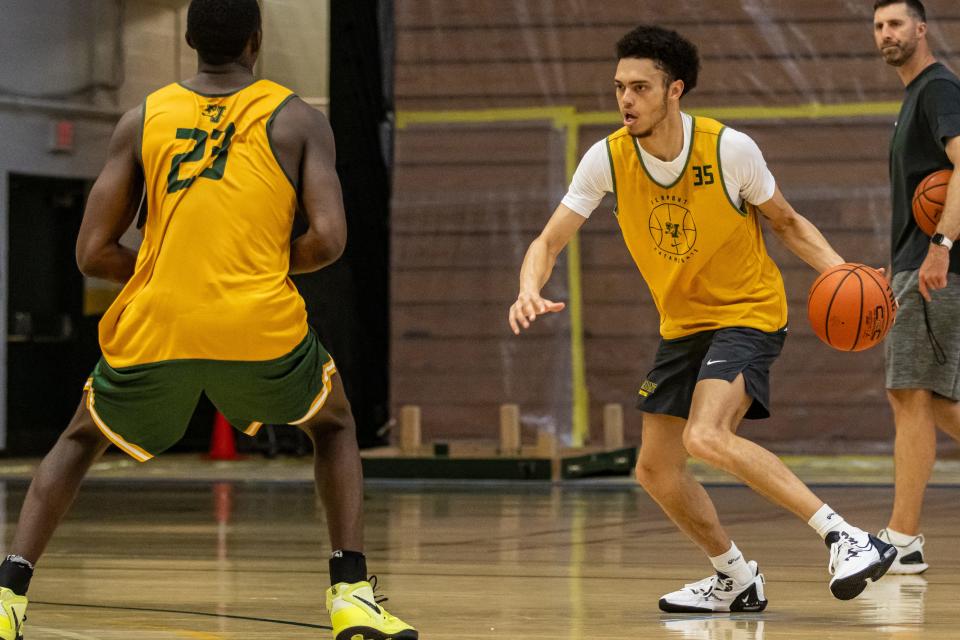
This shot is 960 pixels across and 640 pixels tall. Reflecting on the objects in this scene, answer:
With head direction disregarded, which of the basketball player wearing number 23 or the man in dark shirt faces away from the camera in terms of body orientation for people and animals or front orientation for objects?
the basketball player wearing number 23

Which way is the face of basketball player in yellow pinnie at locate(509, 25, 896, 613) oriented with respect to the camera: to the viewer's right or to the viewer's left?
to the viewer's left

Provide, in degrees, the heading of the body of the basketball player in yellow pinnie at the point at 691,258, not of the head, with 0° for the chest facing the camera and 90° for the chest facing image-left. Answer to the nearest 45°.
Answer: approximately 45°

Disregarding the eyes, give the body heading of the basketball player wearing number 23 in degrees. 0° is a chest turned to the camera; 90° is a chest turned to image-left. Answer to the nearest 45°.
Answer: approximately 180°

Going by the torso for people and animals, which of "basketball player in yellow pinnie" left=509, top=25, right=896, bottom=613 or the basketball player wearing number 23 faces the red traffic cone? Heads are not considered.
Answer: the basketball player wearing number 23

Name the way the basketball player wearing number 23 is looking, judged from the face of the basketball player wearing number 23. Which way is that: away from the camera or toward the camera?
away from the camera

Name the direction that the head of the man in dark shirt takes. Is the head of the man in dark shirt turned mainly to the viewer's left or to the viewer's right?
to the viewer's left

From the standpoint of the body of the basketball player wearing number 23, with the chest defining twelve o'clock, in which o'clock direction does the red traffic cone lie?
The red traffic cone is roughly at 12 o'clock from the basketball player wearing number 23.

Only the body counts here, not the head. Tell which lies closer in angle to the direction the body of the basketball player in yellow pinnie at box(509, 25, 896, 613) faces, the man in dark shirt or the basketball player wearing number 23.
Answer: the basketball player wearing number 23

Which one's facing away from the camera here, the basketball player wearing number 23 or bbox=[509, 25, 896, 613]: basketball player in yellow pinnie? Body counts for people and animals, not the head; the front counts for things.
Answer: the basketball player wearing number 23

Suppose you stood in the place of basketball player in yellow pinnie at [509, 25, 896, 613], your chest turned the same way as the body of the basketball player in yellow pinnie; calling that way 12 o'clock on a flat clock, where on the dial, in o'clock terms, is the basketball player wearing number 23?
The basketball player wearing number 23 is roughly at 12 o'clock from the basketball player in yellow pinnie.

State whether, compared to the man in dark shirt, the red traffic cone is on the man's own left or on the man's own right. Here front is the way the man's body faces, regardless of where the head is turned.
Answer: on the man's own right
